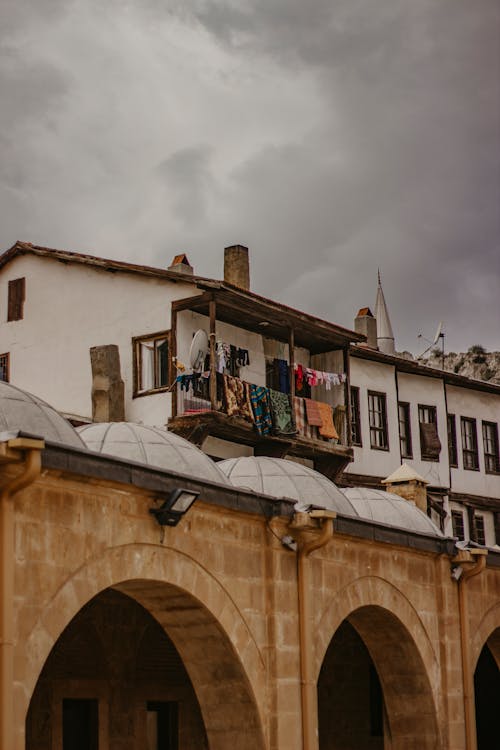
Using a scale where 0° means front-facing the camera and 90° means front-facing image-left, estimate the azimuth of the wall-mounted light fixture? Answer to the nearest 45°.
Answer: approximately 315°

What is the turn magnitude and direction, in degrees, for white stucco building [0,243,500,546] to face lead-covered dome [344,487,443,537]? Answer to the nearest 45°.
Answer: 0° — it already faces it

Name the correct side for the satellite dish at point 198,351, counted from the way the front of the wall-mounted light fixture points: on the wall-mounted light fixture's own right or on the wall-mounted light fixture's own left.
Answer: on the wall-mounted light fixture's own left

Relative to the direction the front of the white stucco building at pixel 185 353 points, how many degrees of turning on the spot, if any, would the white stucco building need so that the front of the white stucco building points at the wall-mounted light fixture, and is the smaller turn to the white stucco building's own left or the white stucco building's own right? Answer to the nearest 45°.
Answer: approximately 45° to the white stucco building's own right

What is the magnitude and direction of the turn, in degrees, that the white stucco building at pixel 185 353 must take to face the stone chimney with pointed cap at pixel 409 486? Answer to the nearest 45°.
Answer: approximately 45° to its left

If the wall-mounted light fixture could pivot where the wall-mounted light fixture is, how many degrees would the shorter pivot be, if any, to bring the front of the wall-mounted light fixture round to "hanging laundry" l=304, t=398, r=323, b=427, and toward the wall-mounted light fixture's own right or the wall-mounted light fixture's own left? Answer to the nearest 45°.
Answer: approximately 135° to the wall-mounted light fixture's own left

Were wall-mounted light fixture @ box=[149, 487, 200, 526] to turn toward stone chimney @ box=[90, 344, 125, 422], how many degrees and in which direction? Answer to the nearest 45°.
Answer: approximately 135° to its left

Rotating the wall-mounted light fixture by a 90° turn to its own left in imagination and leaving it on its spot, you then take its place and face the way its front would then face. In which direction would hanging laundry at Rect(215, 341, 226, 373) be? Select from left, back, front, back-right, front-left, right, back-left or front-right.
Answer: front-left
